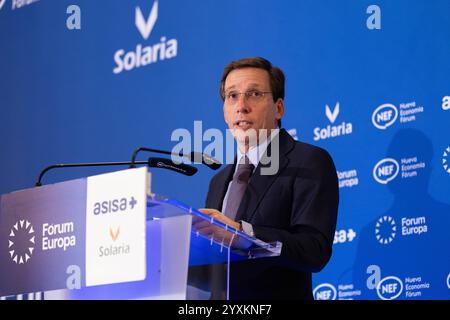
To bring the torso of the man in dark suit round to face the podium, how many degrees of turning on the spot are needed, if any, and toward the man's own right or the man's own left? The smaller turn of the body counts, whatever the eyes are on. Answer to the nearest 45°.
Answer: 0° — they already face it

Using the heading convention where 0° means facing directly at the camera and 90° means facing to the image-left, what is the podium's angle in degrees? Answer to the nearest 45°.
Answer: approximately 45°

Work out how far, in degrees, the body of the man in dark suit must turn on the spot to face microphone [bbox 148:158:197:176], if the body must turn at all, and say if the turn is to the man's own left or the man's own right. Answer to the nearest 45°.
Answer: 0° — they already face it

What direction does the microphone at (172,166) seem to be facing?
to the viewer's right
